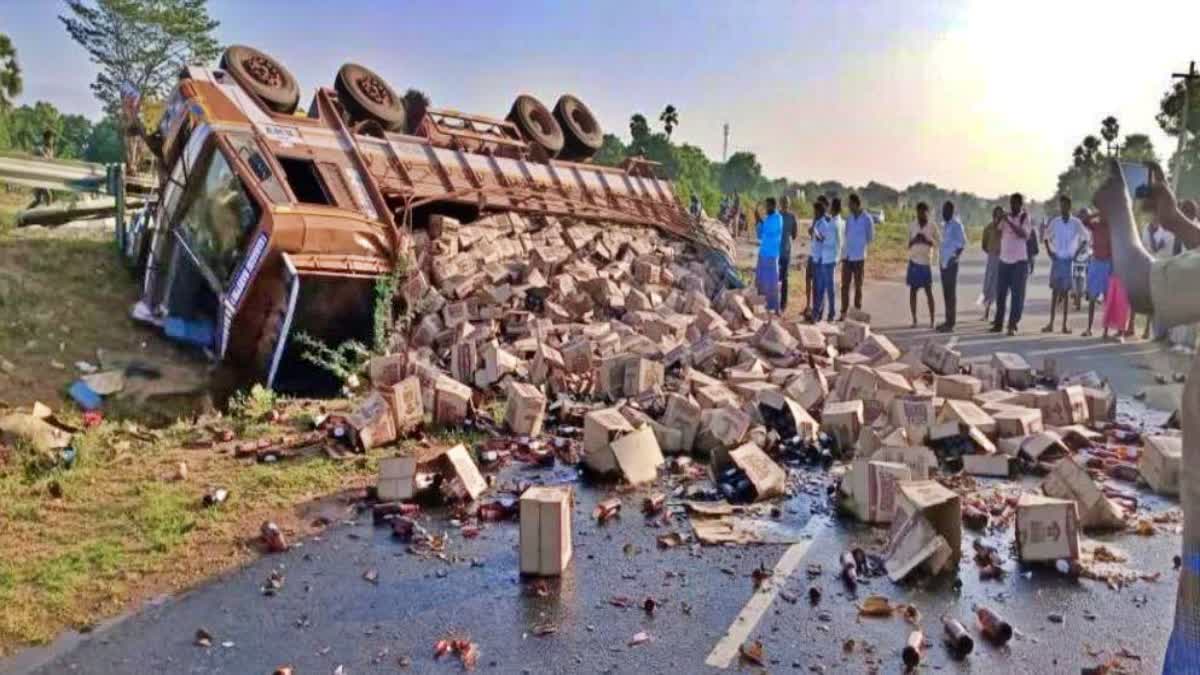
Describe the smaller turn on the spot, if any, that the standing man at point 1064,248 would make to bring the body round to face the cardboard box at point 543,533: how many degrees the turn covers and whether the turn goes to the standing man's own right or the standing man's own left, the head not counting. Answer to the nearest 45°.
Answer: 0° — they already face it

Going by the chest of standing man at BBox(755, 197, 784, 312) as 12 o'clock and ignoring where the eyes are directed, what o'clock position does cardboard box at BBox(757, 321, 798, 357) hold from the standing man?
The cardboard box is roughly at 12 o'clock from the standing man.

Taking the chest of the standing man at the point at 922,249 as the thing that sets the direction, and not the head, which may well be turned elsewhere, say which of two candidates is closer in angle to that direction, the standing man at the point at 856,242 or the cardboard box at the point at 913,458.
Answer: the cardboard box

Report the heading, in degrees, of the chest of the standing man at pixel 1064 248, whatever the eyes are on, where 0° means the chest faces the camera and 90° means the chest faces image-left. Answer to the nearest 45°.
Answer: approximately 0°

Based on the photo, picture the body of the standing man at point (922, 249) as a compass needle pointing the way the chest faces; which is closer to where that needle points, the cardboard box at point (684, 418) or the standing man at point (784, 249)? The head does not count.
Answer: the cardboard box

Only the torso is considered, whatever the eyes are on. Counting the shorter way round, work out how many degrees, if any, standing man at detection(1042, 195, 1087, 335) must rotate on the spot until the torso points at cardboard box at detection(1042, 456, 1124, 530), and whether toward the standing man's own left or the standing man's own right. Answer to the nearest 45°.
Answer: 0° — they already face it

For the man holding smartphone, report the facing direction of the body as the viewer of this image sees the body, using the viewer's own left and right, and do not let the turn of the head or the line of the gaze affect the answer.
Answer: facing to the left of the viewer

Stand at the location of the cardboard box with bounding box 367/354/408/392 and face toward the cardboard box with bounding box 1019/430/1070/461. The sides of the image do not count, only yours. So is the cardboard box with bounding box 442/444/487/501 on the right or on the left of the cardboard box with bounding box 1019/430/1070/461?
right
